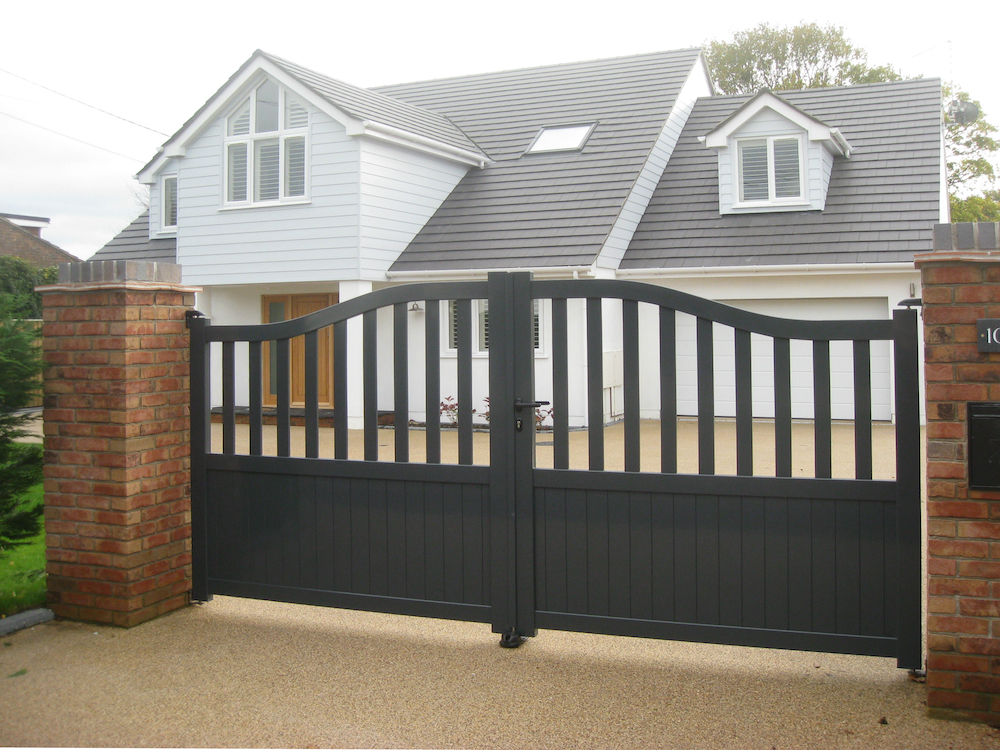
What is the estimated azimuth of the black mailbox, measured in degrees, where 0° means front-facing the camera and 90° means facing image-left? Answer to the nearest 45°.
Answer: approximately 0°

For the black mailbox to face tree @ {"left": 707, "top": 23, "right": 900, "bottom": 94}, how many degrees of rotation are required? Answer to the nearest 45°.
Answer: approximately 180°

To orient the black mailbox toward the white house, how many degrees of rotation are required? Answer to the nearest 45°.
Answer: approximately 135° to its right

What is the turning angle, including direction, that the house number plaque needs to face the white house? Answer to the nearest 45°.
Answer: approximately 135° to its right

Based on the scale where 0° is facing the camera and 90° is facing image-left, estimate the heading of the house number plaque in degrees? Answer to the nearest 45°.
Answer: approximately 0°

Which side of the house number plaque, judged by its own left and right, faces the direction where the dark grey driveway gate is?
right
